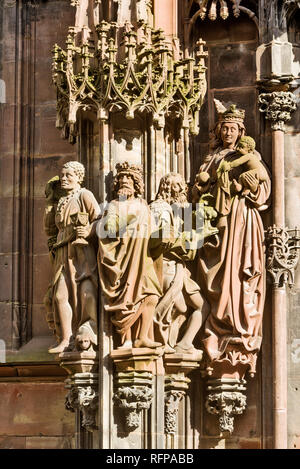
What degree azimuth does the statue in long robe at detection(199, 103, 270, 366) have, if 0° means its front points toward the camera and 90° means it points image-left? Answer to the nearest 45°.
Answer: approximately 0°

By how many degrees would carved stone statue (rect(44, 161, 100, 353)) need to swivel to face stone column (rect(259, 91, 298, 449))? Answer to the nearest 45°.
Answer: approximately 135° to its left

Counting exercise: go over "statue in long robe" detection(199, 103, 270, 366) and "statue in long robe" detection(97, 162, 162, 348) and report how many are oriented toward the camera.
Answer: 2

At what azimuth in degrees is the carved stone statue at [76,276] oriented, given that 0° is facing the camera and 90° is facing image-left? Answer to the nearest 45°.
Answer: approximately 45°
